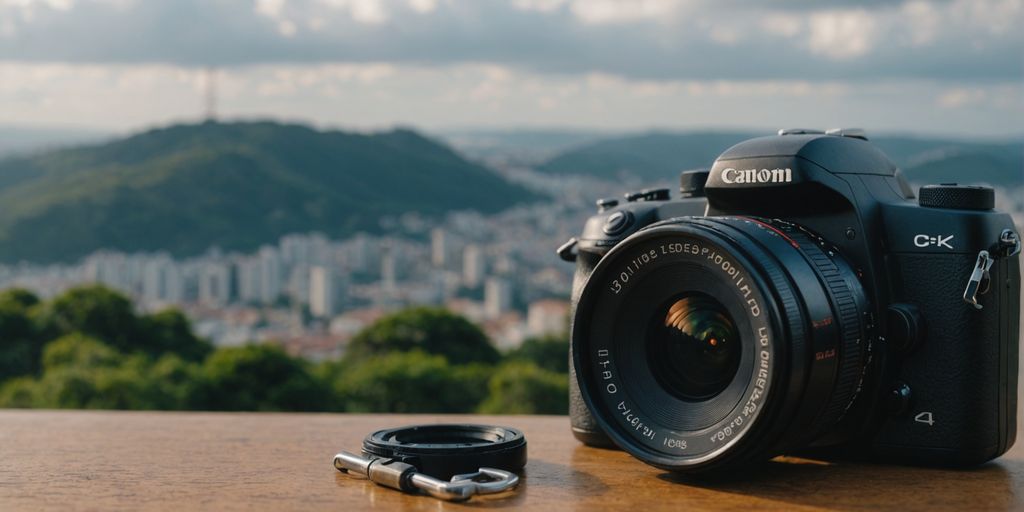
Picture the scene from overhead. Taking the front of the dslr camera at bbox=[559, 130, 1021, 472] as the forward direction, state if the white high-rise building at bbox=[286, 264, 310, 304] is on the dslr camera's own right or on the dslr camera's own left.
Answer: on the dslr camera's own right

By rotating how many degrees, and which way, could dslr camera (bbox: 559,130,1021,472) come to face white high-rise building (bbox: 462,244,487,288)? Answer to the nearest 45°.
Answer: approximately 135° to its right

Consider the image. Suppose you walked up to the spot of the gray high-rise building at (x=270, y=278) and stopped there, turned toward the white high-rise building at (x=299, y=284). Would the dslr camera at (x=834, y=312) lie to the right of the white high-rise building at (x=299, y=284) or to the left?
right

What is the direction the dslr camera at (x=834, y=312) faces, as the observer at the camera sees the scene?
facing the viewer and to the left of the viewer

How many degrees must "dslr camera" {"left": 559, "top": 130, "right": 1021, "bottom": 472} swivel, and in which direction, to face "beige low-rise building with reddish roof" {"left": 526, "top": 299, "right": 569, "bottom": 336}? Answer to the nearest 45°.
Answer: approximately 135° to its right

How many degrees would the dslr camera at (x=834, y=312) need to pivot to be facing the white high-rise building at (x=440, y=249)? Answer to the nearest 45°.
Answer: approximately 135° to its right

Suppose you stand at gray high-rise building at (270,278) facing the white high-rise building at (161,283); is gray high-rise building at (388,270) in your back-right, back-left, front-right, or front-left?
back-right
